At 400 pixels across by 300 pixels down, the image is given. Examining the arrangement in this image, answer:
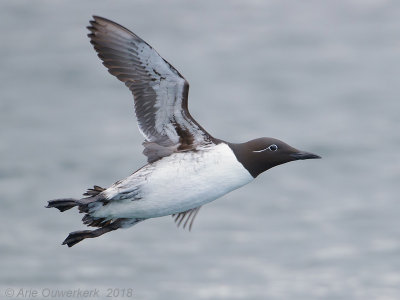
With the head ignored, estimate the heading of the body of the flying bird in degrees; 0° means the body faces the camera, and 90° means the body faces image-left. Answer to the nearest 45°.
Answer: approximately 270°
